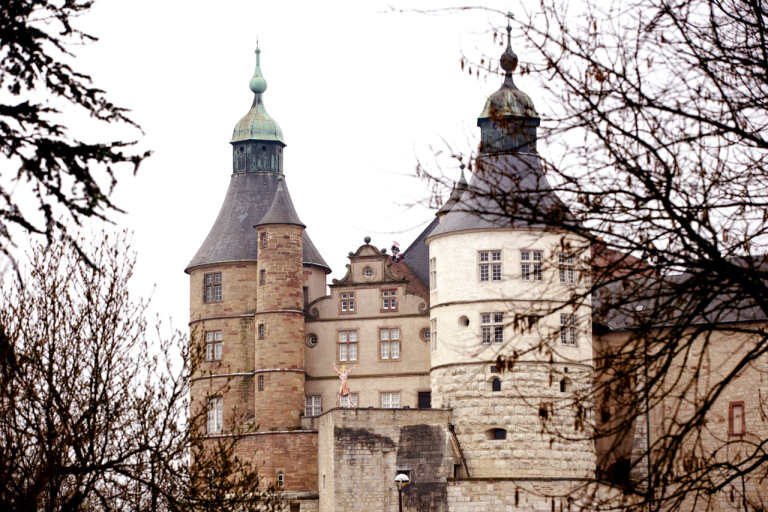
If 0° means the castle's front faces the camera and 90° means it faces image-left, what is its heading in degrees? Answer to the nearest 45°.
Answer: approximately 0°
